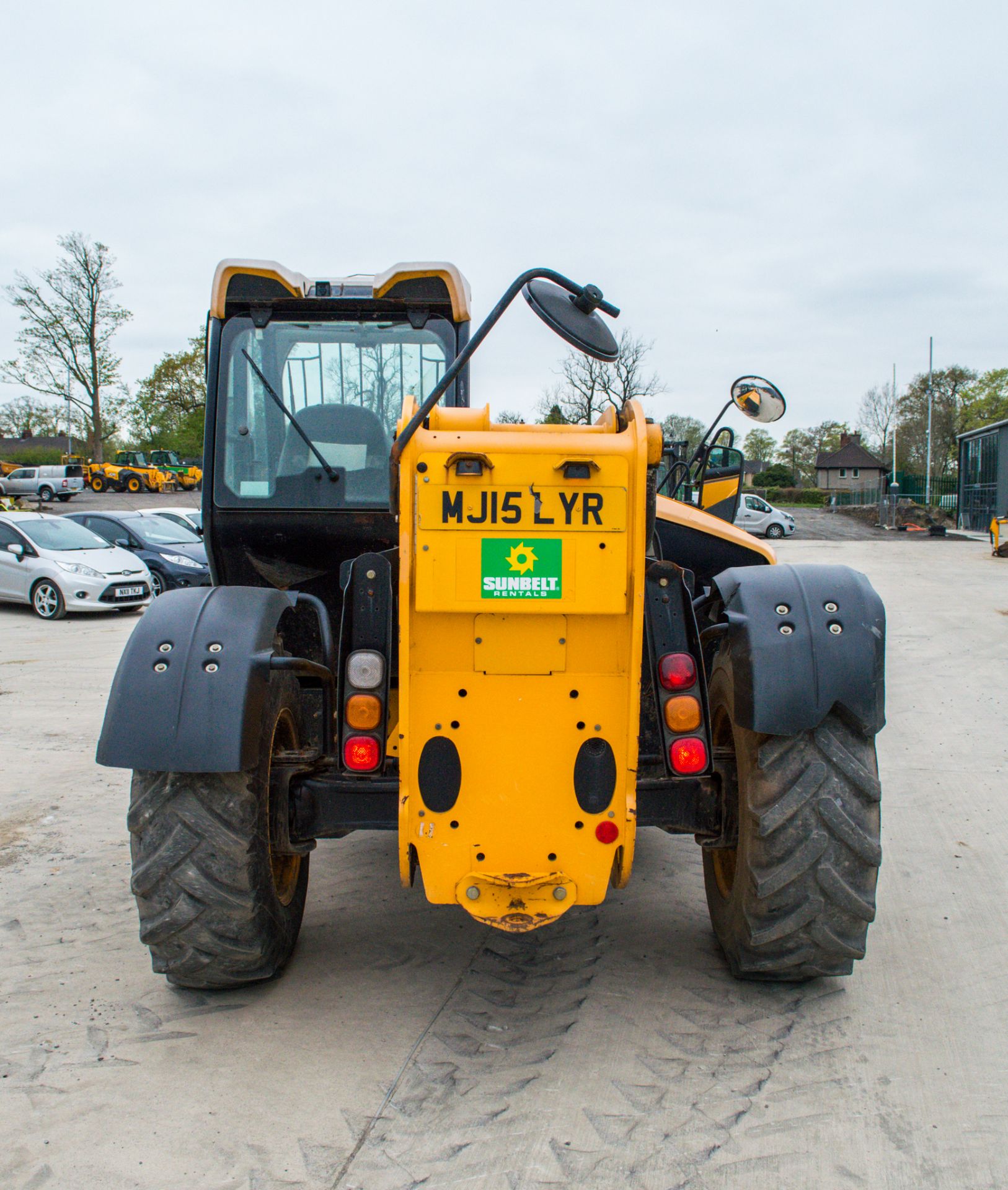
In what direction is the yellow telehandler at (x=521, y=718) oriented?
away from the camera

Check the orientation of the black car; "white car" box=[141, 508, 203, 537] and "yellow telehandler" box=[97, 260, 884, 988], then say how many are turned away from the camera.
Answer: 1

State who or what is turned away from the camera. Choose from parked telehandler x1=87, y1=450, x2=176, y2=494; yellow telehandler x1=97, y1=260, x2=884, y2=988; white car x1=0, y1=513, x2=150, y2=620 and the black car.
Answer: the yellow telehandler

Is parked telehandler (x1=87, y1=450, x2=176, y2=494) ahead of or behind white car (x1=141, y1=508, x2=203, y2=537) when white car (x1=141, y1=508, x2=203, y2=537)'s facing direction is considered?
behind

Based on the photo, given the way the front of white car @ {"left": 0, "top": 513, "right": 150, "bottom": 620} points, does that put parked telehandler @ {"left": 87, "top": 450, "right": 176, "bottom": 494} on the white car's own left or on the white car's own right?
on the white car's own left
